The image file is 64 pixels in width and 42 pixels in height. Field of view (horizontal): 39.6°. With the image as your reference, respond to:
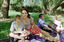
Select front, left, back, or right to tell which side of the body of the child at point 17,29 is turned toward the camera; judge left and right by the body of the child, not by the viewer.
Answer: front
